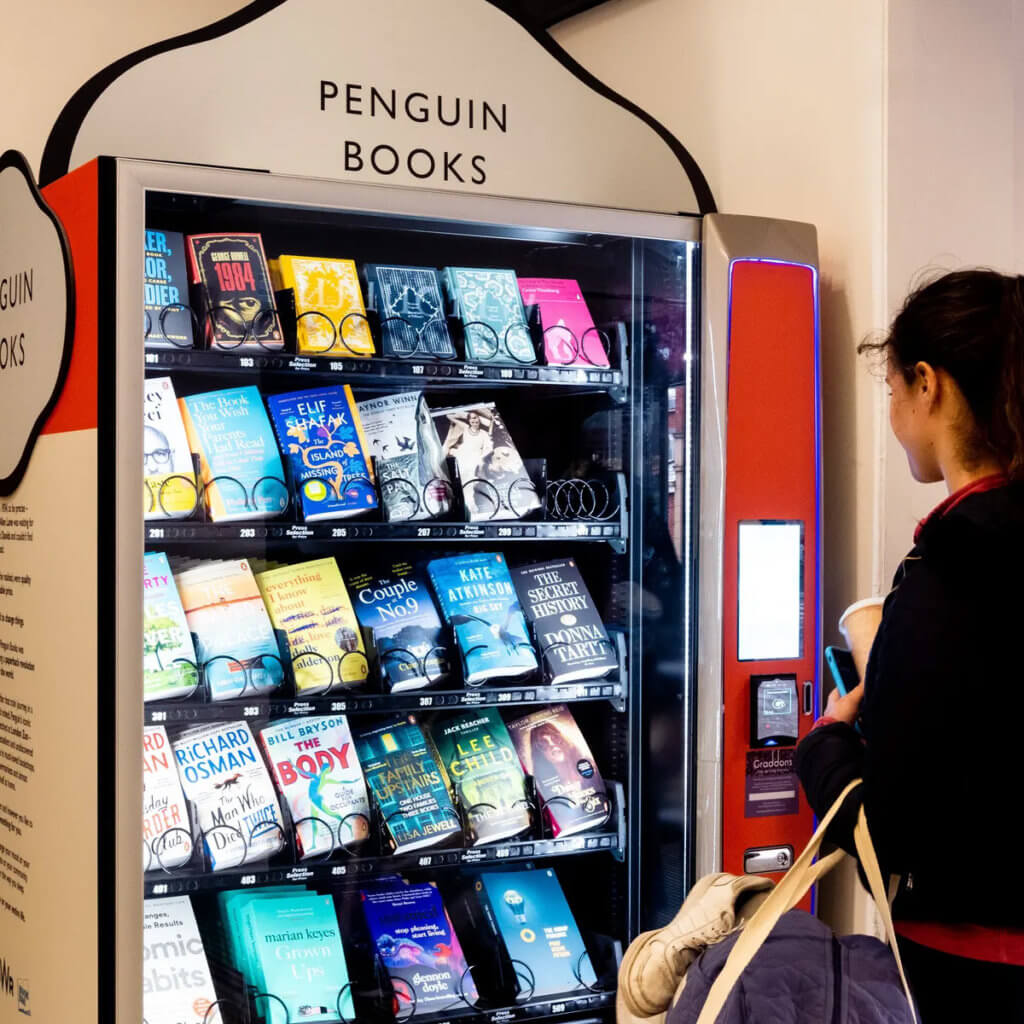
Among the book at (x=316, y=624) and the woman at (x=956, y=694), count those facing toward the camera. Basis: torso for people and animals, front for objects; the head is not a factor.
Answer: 1

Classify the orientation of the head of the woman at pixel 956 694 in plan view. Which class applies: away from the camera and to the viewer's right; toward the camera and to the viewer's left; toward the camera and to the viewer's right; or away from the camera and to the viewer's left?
away from the camera and to the viewer's left

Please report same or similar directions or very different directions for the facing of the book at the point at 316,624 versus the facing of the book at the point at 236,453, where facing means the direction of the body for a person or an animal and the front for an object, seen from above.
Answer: same or similar directions

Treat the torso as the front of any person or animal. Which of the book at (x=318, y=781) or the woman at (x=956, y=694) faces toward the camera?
the book

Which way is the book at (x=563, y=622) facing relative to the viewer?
toward the camera

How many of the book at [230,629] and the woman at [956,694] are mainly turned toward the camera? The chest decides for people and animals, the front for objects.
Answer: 1

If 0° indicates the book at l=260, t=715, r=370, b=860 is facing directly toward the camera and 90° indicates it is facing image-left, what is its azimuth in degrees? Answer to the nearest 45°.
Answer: approximately 0°

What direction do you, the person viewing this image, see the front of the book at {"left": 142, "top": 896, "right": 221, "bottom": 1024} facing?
facing the viewer

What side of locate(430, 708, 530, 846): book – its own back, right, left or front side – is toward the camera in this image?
front
